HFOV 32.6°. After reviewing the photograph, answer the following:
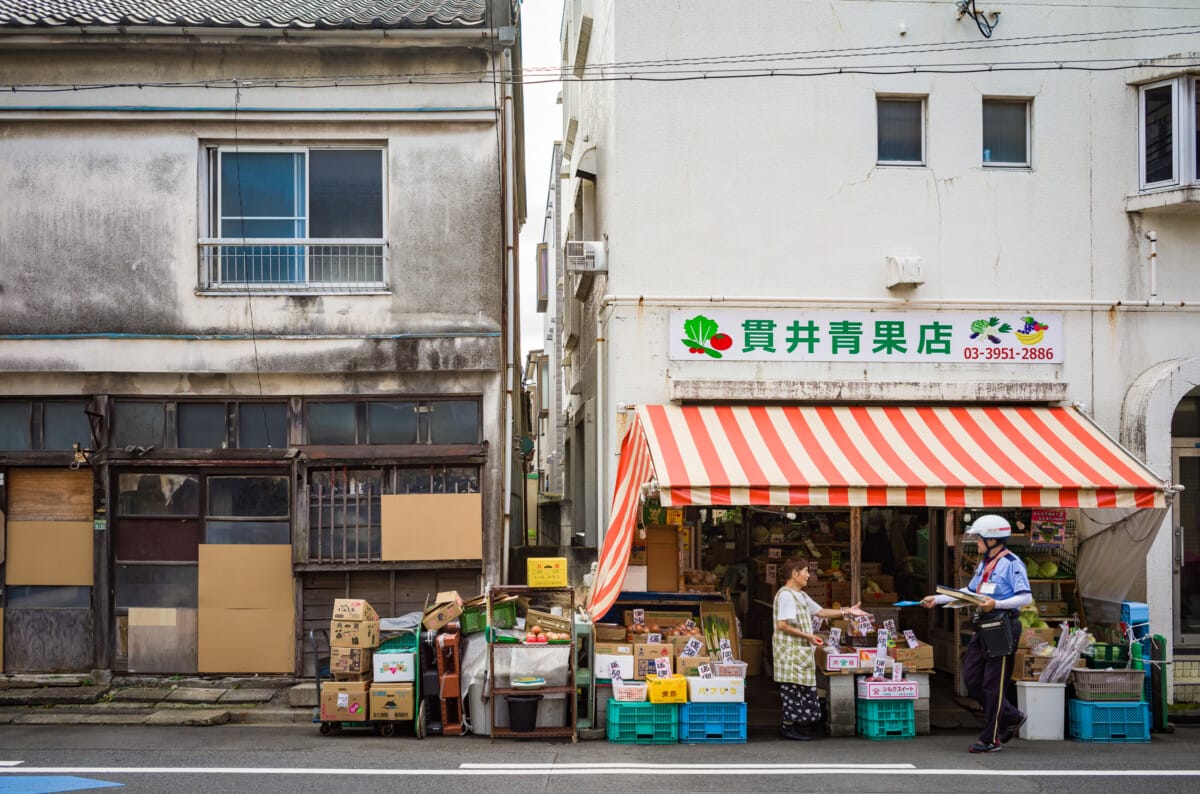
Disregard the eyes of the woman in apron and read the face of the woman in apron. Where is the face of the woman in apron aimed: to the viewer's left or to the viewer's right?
to the viewer's right

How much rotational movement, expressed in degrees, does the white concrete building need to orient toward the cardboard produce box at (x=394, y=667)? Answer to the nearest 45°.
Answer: approximately 45° to its right

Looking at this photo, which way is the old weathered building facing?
toward the camera

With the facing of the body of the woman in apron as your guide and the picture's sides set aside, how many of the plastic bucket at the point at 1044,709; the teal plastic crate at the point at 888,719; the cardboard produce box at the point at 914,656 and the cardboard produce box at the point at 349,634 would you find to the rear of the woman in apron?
1

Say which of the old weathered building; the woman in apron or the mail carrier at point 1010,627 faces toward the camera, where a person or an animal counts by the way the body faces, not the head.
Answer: the old weathered building

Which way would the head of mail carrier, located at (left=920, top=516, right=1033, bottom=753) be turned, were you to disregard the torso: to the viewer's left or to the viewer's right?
to the viewer's left

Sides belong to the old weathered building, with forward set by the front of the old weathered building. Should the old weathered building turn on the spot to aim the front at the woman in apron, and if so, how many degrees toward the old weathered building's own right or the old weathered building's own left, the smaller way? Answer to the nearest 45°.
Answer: approximately 45° to the old weathered building's own left

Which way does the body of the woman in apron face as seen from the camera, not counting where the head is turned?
to the viewer's right

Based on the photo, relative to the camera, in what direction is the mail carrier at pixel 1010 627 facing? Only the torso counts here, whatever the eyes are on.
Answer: to the viewer's left

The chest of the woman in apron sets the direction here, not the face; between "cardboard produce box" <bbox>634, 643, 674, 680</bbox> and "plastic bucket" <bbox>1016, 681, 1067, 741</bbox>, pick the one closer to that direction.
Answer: the plastic bucket
